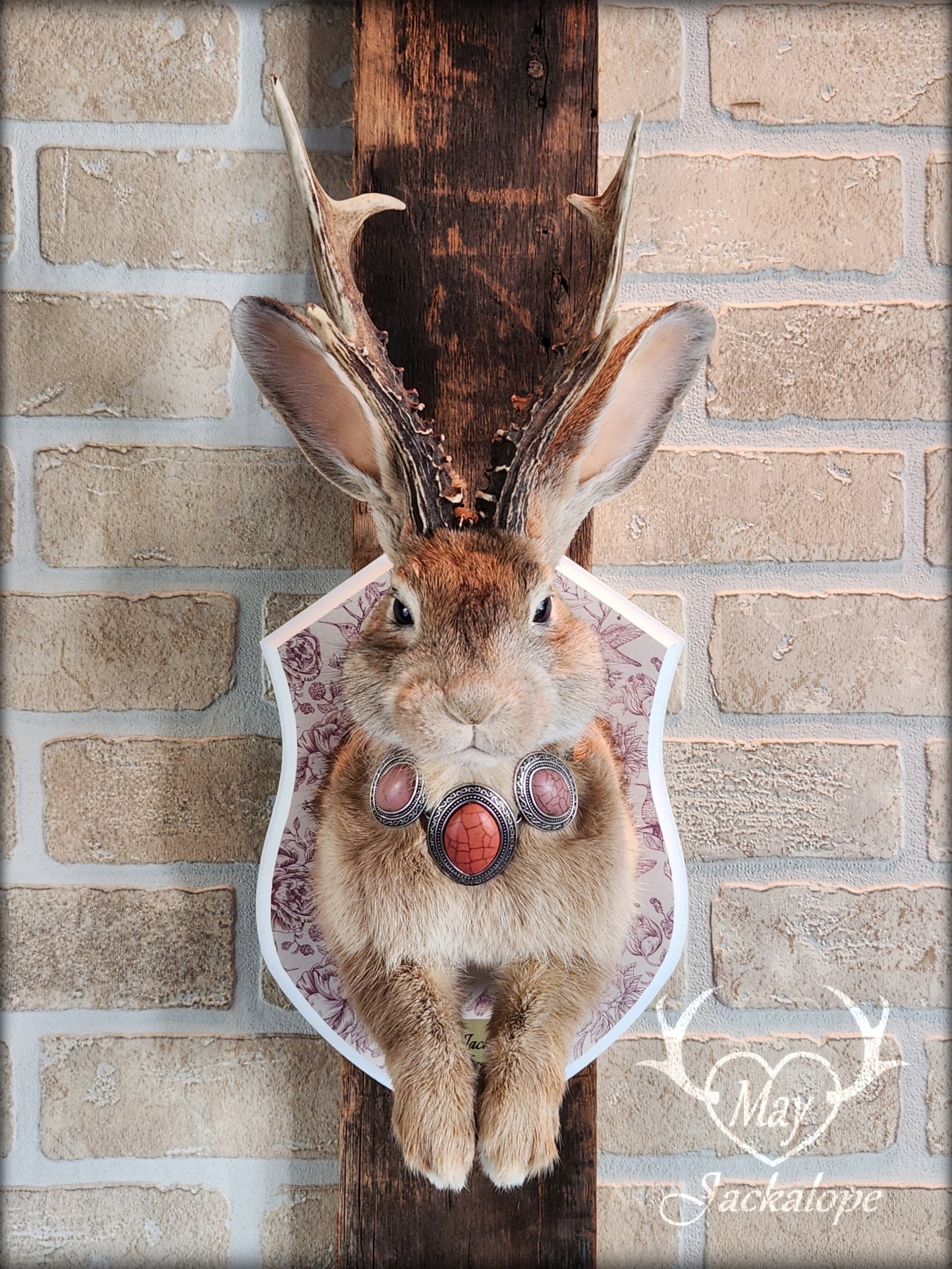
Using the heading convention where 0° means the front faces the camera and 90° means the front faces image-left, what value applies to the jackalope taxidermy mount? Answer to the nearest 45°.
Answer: approximately 0°
